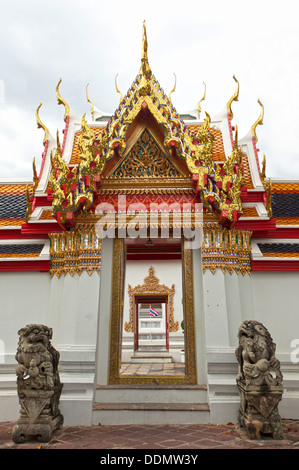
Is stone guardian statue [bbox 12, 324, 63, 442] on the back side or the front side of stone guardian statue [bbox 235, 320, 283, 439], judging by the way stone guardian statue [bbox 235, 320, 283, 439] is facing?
on the front side

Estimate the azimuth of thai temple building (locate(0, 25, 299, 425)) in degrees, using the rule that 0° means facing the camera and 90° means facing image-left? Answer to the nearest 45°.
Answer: approximately 0°

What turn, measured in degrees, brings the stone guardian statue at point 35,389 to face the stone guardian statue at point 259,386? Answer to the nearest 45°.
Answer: approximately 90° to its left

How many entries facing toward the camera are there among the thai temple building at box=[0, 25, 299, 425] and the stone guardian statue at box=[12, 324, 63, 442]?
2

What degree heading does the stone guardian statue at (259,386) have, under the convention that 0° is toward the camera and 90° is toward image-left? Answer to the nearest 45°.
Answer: approximately 45°

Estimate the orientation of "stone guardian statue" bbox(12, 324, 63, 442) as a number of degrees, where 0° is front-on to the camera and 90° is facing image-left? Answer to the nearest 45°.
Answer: approximately 0°

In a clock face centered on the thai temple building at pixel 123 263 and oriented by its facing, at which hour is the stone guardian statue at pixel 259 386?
The stone guardian statue is roughly at 10 o'clock from the thai temple building.
